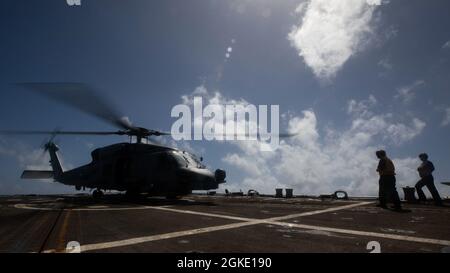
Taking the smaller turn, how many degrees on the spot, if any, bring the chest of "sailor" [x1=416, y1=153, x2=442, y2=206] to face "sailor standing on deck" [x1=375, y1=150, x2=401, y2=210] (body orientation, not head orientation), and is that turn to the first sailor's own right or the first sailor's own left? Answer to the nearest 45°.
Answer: approximately 45° to the first sailor's own left

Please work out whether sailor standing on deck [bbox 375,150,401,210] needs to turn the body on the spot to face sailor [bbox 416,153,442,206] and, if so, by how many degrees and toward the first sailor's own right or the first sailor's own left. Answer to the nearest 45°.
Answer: approximately 135° to the first sailor's own right

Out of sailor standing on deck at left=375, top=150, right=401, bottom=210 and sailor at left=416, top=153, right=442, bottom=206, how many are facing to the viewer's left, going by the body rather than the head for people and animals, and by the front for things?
2

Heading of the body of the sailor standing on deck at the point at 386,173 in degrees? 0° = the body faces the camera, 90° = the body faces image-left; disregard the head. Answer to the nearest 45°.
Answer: approximately 90°

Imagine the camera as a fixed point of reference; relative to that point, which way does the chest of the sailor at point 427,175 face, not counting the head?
to the viewer's left
